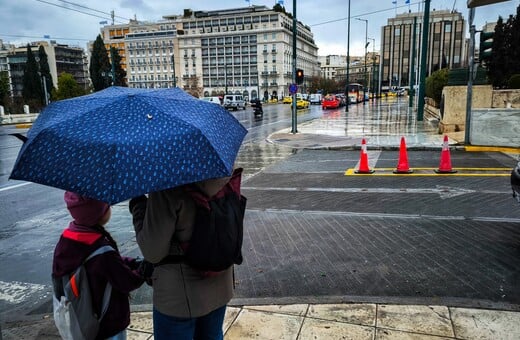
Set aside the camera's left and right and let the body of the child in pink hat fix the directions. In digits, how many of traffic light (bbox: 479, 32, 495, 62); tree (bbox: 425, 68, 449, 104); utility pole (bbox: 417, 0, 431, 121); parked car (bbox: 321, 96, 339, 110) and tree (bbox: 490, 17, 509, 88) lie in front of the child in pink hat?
5

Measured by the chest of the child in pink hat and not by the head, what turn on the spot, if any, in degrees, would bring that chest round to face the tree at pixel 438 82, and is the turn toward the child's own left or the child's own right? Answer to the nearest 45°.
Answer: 0° — they already face it

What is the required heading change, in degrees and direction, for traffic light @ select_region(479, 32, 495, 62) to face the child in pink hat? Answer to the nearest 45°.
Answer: approximately 90° to its right

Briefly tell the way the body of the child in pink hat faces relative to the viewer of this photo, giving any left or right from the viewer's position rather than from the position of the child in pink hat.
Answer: facing away from the viewer and to the right of the viewer

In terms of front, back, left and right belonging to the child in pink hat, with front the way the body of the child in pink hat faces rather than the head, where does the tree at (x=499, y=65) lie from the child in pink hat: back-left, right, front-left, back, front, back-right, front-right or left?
front

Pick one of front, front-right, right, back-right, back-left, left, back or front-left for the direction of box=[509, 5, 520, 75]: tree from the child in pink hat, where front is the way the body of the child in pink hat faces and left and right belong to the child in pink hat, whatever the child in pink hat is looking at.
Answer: front

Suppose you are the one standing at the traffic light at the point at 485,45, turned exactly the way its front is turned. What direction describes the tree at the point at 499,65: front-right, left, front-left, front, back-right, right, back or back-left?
left

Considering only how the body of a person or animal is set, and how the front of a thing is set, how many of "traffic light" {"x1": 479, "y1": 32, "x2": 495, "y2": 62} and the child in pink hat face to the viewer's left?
0

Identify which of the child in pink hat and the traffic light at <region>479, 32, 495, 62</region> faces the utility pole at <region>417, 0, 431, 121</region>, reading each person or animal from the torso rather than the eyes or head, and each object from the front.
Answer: the child in pink hat
